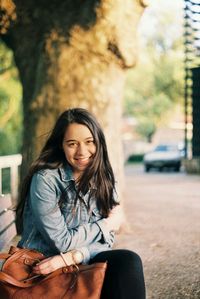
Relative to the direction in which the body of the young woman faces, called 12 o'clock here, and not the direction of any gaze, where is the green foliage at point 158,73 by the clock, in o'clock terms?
The green foliage is roughly at 8 o'clock from the young woman.

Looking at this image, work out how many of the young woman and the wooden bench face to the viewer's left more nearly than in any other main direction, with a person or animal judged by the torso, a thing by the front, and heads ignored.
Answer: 0

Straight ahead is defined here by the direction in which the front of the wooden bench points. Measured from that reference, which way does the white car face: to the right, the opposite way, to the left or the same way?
to the right

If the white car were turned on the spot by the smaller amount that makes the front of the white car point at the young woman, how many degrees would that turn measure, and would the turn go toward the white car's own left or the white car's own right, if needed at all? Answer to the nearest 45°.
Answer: approximately 45° to the white car's own left

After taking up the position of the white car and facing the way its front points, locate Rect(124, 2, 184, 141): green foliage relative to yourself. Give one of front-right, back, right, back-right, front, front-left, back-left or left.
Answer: back-right

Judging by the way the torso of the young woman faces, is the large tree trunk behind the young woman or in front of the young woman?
behind

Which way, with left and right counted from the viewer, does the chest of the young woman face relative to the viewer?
facing the viewer and to the right of the viewer

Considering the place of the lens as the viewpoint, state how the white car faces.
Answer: facing the viewer and to the left of the viewer

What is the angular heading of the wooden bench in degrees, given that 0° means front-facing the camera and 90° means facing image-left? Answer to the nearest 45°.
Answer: approximately 315°
